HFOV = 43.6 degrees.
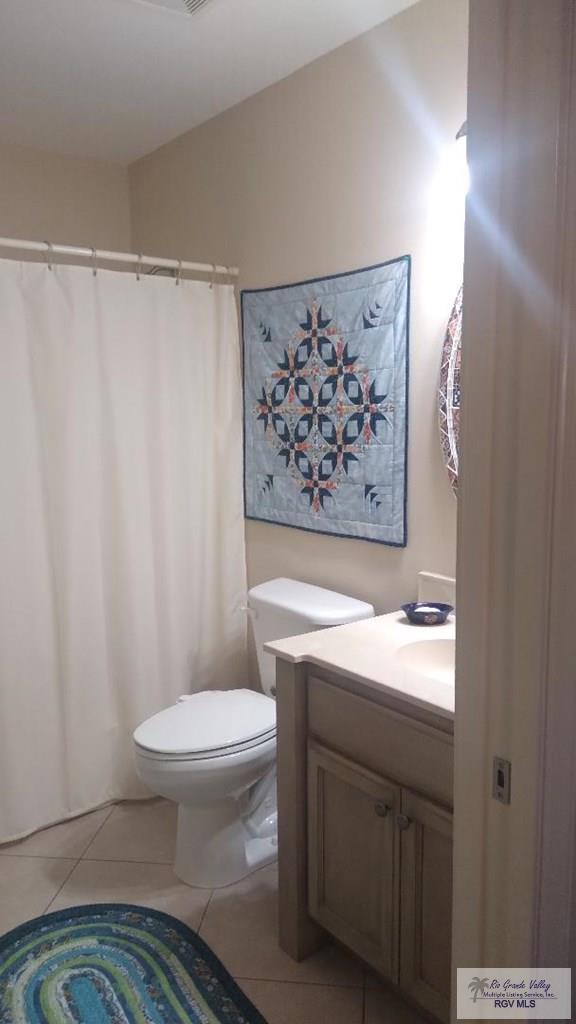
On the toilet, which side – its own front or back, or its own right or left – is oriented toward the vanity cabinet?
left
